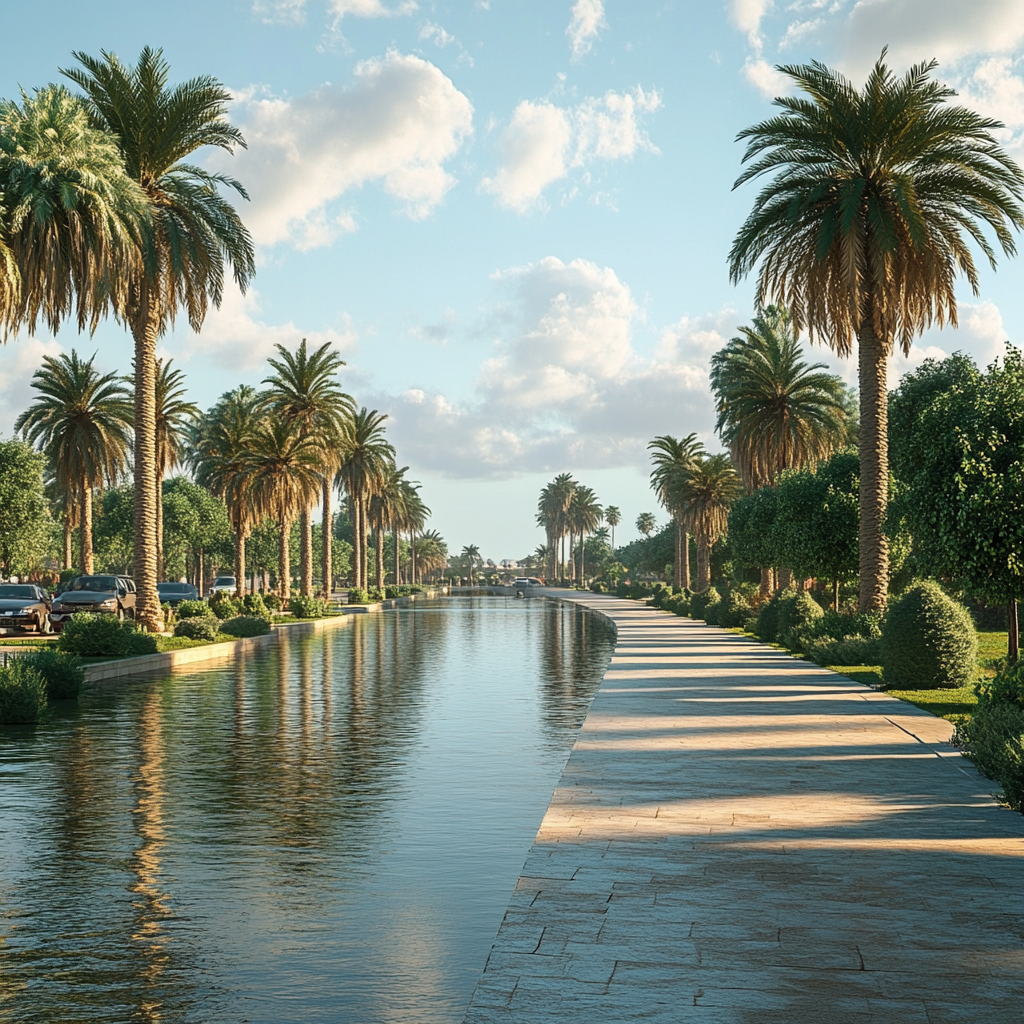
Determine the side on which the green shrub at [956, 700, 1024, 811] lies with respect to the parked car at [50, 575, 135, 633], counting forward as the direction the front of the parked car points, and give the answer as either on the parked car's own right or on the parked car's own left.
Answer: on the parked car's own left

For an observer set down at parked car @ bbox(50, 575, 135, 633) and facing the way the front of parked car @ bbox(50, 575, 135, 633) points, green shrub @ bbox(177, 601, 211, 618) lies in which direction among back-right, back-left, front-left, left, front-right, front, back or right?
back

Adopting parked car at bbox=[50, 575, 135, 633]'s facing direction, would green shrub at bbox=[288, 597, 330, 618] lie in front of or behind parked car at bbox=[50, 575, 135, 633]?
behind

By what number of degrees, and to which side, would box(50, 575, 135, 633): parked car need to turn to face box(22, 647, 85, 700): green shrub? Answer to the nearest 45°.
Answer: approximately 45° to its left

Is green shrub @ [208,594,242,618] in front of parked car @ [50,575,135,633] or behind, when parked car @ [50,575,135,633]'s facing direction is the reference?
behind

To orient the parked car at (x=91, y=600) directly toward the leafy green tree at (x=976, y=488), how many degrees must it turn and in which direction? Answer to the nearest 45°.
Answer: approximately 90° to its left

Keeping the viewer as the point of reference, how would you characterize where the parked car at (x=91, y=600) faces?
facing the viewer and to the left of the viewer

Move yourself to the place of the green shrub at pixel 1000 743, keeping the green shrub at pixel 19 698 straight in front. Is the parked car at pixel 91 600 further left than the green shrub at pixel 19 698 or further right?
right

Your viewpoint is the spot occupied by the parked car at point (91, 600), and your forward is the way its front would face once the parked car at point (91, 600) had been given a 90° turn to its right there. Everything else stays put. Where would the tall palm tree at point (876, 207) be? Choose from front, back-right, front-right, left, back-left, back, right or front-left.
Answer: back

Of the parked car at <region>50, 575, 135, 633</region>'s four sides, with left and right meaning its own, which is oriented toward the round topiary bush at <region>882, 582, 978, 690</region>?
left

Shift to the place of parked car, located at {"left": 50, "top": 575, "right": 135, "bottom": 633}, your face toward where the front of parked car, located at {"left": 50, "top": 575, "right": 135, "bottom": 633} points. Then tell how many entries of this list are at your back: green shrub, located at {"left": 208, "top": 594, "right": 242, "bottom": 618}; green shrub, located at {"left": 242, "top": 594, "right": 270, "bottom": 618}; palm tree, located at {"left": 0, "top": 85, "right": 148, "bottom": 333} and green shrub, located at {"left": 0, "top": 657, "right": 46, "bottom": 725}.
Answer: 2

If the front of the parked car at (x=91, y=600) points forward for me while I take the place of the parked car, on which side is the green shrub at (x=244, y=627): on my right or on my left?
on my left
